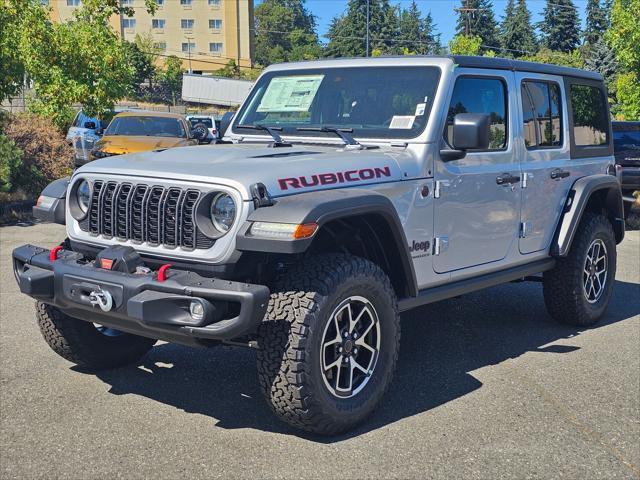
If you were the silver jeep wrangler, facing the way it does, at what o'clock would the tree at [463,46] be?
The tree is roughly at 5 o'clock from the silver jeep wrangler.

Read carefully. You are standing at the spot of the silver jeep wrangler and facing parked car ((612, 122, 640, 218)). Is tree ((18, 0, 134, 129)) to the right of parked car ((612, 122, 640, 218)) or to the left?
left

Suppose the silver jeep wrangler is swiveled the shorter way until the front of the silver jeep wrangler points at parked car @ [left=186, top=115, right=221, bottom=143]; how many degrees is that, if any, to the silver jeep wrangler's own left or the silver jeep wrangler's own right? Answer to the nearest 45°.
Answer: approximately 135° to the silver jeep wrangler's own right

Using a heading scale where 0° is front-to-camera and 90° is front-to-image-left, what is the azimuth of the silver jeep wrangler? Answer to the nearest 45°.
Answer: approximately 45°

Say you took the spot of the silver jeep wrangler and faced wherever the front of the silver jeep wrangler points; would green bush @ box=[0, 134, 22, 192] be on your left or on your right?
on your right

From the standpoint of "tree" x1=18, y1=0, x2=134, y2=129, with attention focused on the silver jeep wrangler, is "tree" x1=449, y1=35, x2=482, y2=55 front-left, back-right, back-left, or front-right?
back-left

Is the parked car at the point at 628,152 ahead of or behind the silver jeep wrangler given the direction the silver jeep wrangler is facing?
behind

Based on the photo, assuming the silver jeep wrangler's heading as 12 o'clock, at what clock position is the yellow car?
The yellow car is roughly at 4 o'clock from the silver jeep wrangler.

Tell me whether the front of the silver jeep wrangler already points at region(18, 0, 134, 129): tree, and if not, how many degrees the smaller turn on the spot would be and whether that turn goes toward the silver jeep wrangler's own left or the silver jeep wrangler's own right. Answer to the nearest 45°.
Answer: approximately 90° to the silver jeep wrangler's own right
